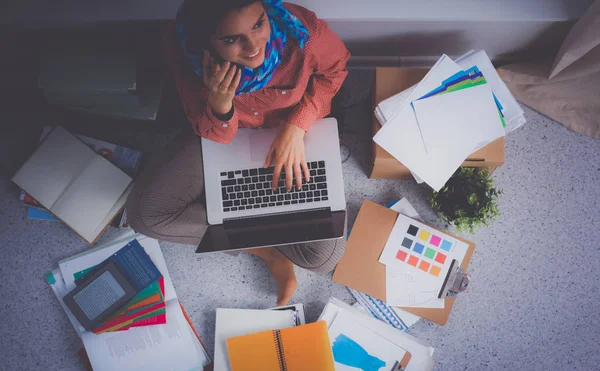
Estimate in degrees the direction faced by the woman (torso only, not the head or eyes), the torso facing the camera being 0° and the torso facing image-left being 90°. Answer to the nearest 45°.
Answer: approximately 0°

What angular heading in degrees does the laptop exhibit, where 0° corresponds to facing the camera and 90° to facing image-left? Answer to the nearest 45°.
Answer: approximately 180°
